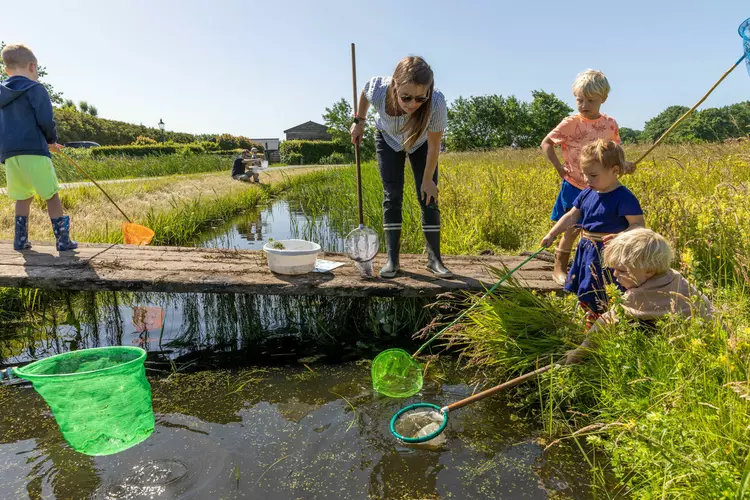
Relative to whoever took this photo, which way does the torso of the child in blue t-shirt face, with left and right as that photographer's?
facing the viewer and to the left of the viewer

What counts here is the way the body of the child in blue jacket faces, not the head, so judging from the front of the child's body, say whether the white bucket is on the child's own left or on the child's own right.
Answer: on the child's own right

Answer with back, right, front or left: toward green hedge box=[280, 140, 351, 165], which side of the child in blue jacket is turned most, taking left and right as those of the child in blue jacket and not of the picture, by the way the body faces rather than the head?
front

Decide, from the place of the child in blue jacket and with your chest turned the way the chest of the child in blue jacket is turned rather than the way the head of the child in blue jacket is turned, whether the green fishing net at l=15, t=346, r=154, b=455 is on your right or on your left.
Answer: on your right

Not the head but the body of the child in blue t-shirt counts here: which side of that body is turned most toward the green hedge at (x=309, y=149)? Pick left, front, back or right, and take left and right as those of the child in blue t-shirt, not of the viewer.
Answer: right

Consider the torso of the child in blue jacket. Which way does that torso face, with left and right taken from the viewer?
facing away from the viewer and to the right of the viewer

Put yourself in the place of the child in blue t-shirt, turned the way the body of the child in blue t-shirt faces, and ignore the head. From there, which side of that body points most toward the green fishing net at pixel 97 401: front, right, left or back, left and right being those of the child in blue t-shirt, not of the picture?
front

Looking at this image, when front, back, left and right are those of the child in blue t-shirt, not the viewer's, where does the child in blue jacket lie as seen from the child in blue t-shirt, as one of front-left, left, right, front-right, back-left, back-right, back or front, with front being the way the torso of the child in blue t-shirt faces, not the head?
front-right

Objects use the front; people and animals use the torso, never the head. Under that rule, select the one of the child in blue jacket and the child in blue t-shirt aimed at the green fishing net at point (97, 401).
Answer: the child in blue t-shirt

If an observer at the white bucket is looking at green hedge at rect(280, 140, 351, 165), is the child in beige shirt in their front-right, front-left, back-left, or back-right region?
back-right

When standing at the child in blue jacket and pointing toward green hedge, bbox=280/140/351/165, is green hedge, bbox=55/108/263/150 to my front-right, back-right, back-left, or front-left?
front-left

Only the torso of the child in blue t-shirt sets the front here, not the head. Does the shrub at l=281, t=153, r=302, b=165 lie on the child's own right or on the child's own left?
on the child's own right

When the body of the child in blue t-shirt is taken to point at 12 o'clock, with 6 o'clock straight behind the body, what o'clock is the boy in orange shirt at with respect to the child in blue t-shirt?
The boy in orange shirt is roughly at 4 o'clock from the child in blue t-shirt.

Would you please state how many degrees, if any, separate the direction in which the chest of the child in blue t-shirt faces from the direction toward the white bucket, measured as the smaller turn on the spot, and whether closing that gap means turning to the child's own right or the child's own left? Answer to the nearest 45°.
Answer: approximately 45° to the child's own right

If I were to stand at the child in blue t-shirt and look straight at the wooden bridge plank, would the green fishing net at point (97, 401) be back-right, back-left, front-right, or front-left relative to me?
front-left
